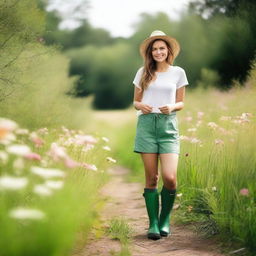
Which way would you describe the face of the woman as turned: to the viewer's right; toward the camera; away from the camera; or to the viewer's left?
toward the camera

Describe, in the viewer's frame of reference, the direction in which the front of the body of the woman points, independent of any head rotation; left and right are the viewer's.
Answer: facing the viewer
